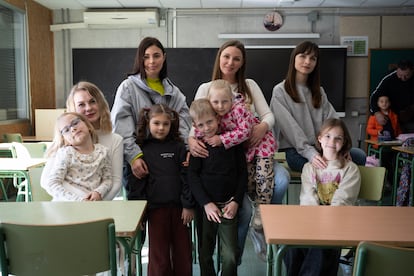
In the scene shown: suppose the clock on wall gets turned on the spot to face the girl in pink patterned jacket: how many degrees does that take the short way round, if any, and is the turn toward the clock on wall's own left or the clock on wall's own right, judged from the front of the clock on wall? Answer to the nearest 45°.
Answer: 0° — it already faces them

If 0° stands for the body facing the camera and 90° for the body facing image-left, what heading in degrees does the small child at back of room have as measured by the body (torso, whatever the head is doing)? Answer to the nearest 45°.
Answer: approximately 0°

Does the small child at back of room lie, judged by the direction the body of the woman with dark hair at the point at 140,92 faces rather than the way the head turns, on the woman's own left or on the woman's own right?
on the woman's own left

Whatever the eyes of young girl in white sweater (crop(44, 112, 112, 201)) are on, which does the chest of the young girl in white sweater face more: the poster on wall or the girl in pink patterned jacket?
the girl in pink patterned jacket

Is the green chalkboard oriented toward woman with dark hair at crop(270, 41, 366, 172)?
yes

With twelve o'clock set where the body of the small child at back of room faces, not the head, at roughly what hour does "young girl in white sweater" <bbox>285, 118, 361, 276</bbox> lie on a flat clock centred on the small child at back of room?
The young girl in white sweater is roughly at 12 o'clock from the small child at back of room.

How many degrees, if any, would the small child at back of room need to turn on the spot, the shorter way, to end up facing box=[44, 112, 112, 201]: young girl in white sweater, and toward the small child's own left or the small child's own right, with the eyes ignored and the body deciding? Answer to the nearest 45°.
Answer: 0° — they already face them

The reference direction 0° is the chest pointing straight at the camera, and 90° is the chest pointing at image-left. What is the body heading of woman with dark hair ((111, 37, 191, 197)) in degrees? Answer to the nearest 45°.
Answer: approximately 315°
